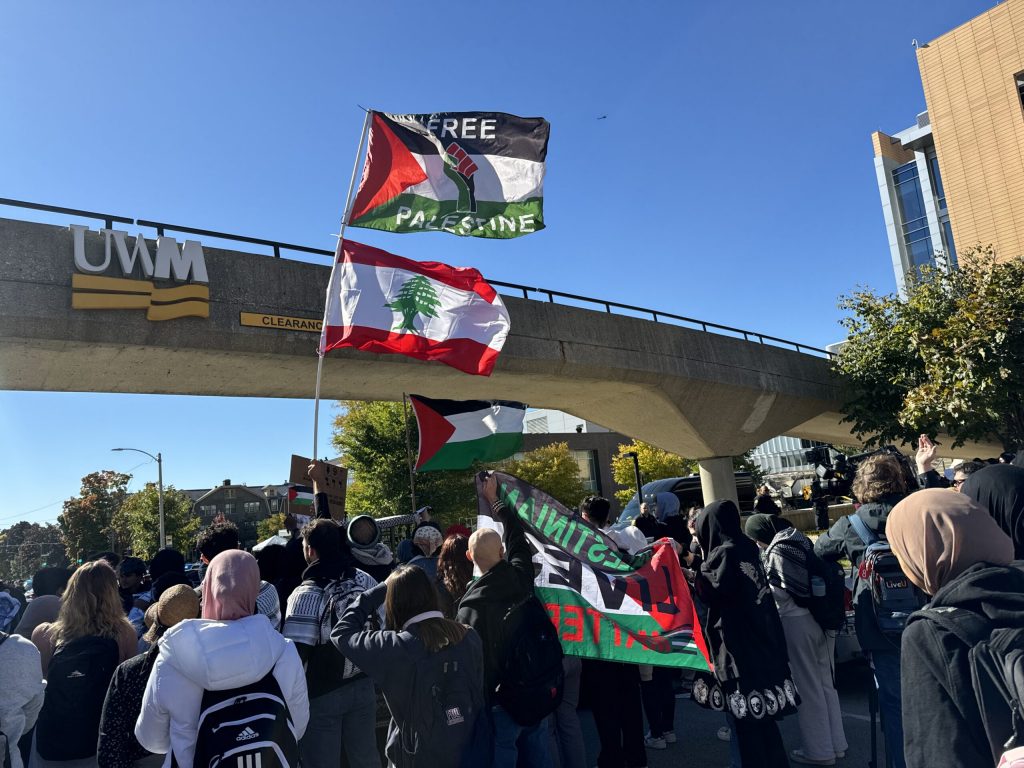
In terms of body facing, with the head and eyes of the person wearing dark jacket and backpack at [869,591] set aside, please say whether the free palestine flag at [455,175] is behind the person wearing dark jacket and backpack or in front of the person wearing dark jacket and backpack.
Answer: in front

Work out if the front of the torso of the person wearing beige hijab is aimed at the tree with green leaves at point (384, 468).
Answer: yes

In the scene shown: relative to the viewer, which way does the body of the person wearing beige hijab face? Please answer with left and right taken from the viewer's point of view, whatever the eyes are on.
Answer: facing away from the viewer and to the left of the viewer

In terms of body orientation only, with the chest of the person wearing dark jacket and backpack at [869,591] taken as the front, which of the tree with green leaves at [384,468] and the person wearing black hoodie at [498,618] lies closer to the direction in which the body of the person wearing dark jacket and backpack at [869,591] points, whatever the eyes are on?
the tree with green leaves

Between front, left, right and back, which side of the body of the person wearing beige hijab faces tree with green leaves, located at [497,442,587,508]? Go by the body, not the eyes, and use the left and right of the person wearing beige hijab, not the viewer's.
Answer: front

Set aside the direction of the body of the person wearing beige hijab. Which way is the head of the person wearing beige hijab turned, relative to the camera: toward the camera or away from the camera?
away from the camera

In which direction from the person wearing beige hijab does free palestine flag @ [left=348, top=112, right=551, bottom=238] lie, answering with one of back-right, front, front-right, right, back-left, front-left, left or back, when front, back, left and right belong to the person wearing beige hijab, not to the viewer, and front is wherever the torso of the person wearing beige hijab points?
front

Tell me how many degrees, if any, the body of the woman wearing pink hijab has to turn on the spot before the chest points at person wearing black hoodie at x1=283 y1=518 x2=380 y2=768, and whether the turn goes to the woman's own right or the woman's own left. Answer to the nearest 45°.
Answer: approximately 45° to the woman's own right

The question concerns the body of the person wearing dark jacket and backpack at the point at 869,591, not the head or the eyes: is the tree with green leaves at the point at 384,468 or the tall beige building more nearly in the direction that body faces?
the tree with green leaves

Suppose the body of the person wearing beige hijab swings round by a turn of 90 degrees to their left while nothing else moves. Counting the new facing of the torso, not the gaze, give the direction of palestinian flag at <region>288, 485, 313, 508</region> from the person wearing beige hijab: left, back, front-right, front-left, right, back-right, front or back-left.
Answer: right

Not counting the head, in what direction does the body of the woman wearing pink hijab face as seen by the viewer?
away from the camera

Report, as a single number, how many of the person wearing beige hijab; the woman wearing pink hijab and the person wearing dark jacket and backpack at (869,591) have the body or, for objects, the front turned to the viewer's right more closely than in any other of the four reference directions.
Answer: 0

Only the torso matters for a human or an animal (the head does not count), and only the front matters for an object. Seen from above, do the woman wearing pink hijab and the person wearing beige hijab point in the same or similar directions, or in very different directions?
same or similar directions

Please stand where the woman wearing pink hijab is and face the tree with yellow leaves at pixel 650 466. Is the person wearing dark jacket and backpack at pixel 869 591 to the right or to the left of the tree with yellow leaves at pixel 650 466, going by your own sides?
right

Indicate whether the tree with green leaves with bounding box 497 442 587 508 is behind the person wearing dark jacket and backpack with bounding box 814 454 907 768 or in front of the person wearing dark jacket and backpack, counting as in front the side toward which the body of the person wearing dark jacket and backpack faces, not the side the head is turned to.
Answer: in front

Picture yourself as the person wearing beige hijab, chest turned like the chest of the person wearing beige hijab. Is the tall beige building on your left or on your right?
on your right

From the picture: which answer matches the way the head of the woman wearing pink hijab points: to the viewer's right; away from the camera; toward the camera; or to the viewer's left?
away from the camera
